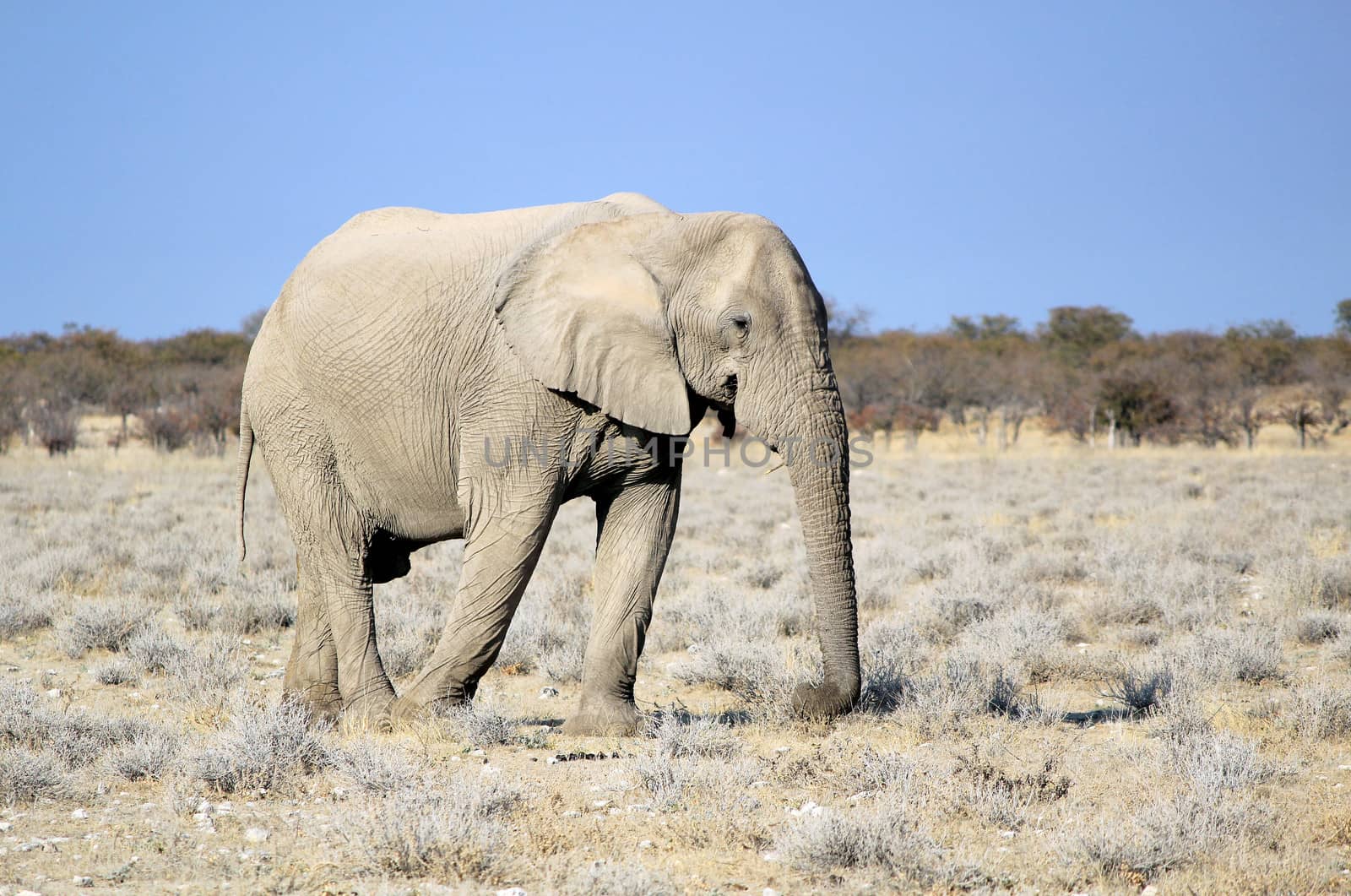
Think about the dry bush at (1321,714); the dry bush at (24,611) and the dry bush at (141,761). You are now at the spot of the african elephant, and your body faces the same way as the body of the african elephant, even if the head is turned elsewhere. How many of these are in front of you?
1

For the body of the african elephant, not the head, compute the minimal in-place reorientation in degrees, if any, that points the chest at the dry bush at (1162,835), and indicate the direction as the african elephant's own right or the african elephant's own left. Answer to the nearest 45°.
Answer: approximately 45° to the african elephant's own right

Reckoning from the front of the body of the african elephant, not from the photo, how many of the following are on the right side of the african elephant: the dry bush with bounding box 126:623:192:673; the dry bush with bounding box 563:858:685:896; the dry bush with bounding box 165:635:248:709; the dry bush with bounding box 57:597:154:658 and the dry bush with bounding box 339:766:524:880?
2

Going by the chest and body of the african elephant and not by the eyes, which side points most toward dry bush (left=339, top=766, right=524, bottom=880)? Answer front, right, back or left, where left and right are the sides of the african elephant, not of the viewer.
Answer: right

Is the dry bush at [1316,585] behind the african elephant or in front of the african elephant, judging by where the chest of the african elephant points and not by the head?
in front

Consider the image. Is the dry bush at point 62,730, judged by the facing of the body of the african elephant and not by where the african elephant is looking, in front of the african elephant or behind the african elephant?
behind

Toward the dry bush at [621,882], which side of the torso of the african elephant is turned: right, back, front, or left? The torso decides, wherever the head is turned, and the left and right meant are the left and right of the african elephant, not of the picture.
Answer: right

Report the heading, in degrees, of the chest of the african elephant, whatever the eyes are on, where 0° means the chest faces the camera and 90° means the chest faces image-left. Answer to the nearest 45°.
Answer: approximately 270°

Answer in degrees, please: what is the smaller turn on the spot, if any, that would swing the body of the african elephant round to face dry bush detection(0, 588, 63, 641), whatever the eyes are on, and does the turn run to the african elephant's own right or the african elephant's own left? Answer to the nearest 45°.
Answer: approximately 135° to the african elephant's own left

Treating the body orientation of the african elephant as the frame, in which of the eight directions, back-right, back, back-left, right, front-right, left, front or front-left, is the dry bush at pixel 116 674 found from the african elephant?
back-left

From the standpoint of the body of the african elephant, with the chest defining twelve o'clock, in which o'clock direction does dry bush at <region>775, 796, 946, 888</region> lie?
The dry bush is roughly at 2 o'clock from the african elephant.

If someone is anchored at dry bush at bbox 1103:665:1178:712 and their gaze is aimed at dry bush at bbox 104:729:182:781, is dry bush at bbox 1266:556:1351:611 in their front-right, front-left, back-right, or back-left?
back-right

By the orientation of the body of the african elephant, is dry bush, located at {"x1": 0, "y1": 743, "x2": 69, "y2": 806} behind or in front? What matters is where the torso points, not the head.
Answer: behind
